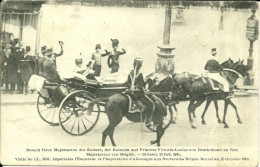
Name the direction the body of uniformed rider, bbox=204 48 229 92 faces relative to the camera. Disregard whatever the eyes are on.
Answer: to the viewer's right

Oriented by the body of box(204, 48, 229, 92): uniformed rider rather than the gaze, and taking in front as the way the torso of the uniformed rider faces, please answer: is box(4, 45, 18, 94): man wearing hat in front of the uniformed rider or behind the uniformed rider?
behind

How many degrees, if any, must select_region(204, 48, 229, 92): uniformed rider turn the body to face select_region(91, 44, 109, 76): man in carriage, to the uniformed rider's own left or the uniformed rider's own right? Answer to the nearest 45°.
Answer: approximately 180°
